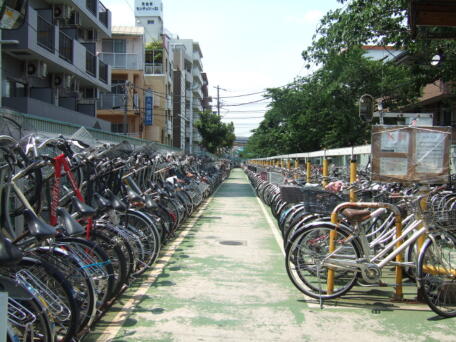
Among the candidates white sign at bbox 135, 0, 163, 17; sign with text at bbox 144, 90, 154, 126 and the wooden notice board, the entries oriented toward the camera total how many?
3

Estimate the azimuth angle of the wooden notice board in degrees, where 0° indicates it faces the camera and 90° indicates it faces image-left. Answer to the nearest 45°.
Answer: approximately 0°

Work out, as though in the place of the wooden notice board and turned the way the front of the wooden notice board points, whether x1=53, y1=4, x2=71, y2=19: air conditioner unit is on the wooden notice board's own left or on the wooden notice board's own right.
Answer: on the wooden notice board's own right

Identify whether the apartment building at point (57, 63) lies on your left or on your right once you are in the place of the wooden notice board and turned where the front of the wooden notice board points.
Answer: on your right

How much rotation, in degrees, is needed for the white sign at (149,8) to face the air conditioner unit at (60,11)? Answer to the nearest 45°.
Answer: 0° — it already faces it

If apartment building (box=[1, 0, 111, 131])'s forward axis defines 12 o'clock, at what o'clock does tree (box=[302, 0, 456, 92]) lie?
The tree is roughly at 12 o'clock from the apartment building.

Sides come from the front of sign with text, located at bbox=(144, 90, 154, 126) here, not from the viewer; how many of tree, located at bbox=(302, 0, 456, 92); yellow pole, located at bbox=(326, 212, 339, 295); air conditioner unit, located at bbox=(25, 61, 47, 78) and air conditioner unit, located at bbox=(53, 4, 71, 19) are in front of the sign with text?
4

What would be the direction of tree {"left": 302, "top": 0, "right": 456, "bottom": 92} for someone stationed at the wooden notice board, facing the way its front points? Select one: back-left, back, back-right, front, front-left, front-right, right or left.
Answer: back

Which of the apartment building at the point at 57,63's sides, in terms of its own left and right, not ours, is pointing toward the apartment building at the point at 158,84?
left

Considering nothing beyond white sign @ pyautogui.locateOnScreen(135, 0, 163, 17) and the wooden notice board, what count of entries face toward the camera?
2

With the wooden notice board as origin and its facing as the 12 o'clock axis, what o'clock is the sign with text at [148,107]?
The sign with text is roughly at 5 o'clock from the wooden notice board.

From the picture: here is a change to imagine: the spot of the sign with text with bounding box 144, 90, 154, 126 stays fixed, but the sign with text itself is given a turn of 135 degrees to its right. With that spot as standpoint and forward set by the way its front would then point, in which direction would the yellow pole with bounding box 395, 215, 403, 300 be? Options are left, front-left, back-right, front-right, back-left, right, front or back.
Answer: back-left

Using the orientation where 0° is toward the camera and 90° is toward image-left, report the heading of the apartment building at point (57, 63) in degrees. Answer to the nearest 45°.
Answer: approximately 315°

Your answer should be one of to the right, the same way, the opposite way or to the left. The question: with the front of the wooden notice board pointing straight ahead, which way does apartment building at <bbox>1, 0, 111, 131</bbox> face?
to the left

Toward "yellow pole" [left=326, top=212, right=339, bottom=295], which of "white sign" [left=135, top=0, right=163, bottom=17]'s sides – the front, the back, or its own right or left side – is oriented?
front
